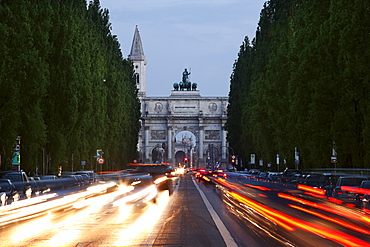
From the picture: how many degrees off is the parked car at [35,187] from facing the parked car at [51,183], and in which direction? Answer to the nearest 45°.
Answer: approximately 135° to its left

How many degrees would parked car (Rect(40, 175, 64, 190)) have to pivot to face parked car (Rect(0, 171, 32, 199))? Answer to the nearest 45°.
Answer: approximately 45° to its right

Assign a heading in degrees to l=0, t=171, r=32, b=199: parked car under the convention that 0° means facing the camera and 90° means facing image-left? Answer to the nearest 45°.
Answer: approximately 315°

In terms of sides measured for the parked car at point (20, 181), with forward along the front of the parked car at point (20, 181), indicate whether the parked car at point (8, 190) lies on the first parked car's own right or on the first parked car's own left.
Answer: on the first parked car's own right

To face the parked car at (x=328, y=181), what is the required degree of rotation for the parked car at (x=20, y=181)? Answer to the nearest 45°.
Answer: approximately 45° to its left
